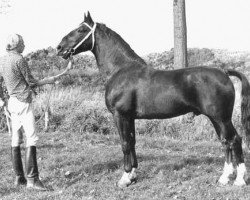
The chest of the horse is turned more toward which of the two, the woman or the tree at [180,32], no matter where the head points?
the woman

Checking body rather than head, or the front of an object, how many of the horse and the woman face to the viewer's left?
1

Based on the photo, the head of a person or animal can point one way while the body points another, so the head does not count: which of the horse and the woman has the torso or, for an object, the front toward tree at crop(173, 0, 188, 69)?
the woman

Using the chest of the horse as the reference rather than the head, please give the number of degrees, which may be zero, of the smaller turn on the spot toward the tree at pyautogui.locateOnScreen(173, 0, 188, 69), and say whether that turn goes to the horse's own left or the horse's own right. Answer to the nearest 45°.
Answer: approximately 90° to the horse's own right

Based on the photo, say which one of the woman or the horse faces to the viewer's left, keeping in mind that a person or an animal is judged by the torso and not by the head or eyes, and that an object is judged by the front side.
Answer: the horse

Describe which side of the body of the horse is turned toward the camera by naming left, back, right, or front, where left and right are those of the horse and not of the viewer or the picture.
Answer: left

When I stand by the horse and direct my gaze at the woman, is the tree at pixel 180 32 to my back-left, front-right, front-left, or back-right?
back-right

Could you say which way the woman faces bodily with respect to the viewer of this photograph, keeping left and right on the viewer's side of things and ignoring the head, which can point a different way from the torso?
facing away from the viewer and to the right of the viewer

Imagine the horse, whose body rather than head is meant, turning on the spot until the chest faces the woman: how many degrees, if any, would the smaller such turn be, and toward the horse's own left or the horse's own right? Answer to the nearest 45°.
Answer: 0° — it already faces them
